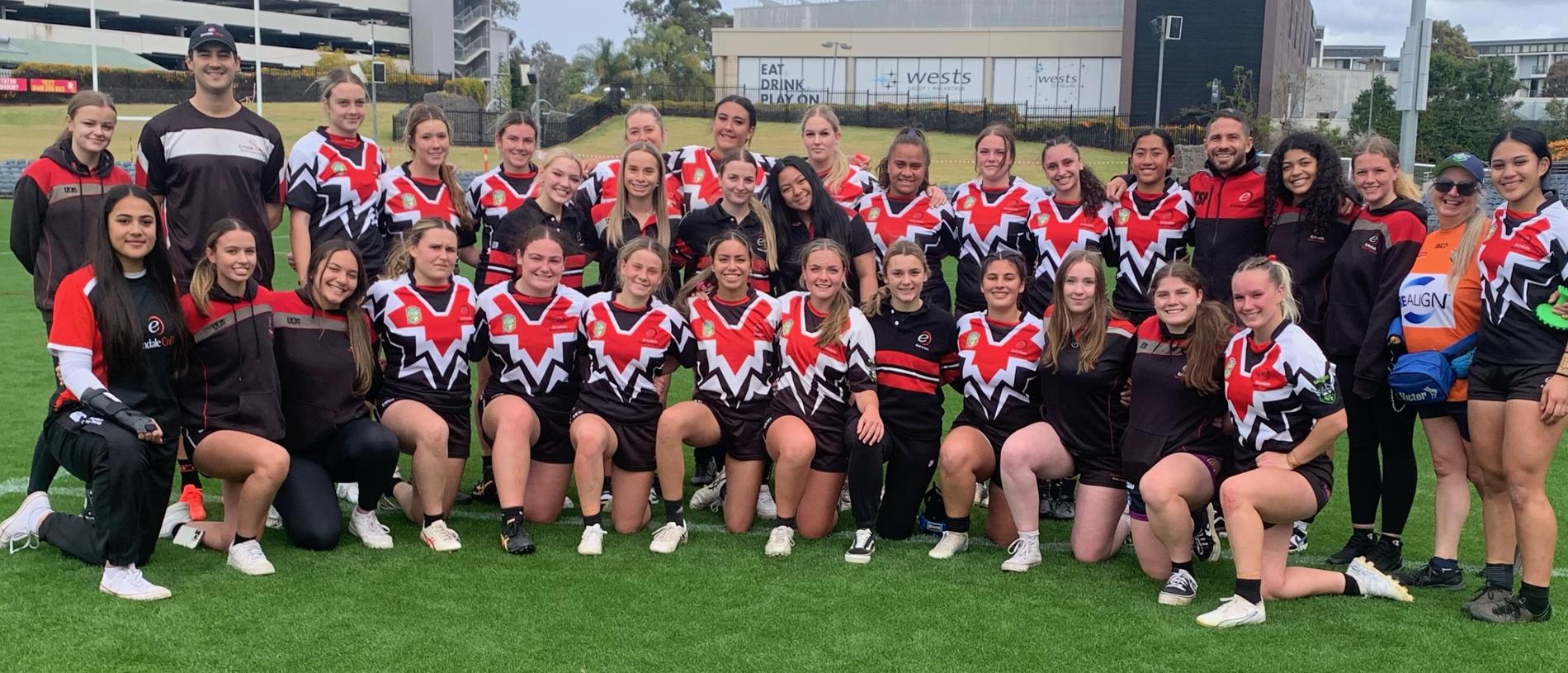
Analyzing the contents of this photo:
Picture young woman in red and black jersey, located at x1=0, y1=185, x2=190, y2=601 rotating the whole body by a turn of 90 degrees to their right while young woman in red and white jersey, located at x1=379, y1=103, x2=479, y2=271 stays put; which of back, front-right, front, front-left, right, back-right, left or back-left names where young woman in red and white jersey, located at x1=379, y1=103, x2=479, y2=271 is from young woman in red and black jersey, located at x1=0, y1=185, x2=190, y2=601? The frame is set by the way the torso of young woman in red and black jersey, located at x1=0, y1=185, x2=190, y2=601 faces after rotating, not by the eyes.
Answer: back

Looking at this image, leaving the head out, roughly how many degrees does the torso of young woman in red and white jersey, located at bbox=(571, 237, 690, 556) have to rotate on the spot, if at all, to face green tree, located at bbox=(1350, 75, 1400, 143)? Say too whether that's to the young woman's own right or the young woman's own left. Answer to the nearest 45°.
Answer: approximately 135° to the young woman's own left

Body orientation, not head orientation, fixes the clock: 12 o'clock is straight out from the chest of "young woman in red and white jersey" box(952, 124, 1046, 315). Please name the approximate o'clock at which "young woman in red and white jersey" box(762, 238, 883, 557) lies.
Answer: "young woman in red and white jersey" box(762, 238, 883, 557) is roughly at 1 o'clock from "young woman in red and white jersey" box(952, 124, 1046, 315).

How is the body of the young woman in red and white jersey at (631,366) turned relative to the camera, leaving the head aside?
toward the camera

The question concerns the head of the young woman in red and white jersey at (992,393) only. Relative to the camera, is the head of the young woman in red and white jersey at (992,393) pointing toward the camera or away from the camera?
toward the camera

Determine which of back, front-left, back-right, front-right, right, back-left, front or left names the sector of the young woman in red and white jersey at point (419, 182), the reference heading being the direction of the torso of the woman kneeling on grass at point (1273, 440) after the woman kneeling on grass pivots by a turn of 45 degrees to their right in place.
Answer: front

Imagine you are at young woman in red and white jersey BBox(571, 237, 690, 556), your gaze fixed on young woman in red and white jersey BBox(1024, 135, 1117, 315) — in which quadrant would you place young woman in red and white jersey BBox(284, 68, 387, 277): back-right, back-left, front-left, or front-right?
back-left

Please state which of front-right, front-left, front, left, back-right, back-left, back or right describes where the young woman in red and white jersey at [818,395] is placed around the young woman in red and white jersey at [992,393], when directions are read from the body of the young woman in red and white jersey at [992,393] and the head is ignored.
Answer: right

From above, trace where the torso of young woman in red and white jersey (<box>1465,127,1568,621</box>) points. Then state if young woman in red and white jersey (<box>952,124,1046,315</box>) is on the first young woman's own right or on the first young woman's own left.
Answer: on the first young woman's own right

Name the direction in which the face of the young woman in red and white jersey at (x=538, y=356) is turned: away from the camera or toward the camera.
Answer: toward the camera

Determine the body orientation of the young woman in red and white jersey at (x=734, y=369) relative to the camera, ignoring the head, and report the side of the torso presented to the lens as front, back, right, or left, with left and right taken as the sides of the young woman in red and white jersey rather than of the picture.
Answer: front

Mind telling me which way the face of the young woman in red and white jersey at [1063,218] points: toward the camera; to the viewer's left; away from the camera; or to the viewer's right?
toward the camera

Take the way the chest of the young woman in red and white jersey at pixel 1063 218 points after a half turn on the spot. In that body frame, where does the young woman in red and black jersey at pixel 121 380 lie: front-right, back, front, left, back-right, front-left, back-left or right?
back-left

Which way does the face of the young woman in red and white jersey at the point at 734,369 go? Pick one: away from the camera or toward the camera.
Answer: toward the camera

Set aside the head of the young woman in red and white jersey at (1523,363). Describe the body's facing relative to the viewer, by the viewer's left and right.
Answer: facing the viewer and to the left of the viewer

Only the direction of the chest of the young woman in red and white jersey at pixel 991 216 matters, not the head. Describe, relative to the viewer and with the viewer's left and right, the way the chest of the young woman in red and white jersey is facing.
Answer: facing the viewer
